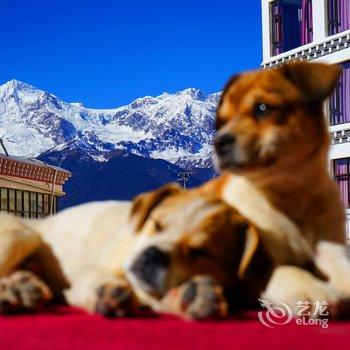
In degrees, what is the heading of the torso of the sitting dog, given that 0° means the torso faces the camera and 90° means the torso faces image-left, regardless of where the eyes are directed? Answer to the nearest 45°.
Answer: approximately 45°
